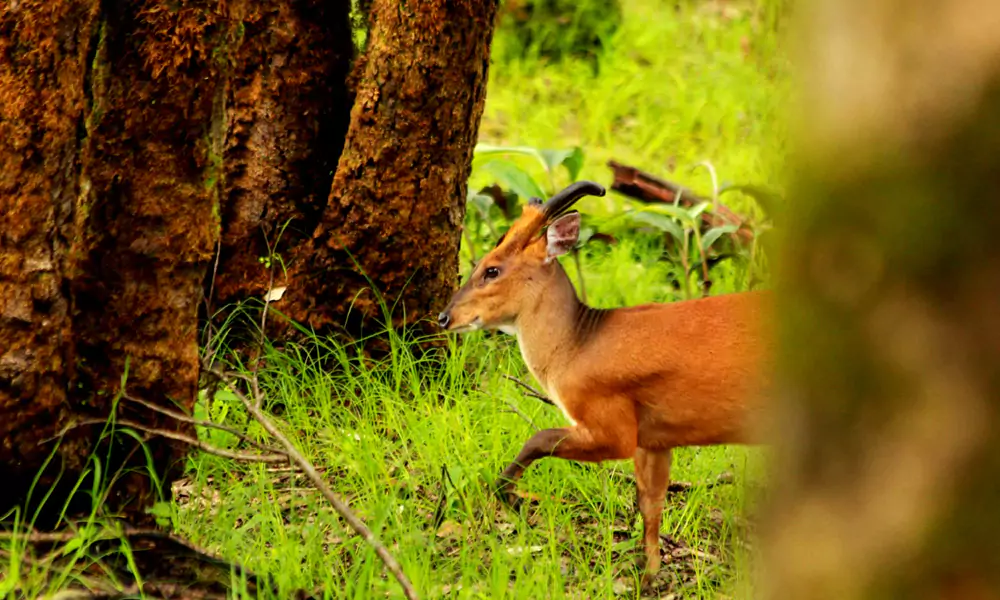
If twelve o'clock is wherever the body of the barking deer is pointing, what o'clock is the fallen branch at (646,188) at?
The fallen branch is roughly at 3 o'clock from the barking deer.

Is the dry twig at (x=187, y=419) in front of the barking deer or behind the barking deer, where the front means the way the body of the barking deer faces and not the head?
in front

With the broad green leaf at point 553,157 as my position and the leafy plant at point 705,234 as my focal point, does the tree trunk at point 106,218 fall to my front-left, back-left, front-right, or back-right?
back-right

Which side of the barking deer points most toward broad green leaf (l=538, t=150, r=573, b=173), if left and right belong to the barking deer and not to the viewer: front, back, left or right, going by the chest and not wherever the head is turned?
right

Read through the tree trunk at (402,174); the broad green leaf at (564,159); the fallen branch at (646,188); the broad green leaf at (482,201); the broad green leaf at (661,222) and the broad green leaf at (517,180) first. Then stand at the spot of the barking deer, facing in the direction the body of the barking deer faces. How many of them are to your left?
0

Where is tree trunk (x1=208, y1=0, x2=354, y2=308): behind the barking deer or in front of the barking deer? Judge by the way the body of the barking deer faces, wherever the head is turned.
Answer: in front

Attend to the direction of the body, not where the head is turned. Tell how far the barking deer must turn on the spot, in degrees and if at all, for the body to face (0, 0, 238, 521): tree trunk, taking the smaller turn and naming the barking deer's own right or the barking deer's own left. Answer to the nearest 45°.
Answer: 0° — it already faces it

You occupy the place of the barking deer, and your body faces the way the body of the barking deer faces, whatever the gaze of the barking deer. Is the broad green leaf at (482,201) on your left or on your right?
on your right

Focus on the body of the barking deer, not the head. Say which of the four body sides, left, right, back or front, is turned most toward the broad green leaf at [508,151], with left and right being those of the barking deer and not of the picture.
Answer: right

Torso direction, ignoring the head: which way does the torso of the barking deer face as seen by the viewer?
to the viewer's left

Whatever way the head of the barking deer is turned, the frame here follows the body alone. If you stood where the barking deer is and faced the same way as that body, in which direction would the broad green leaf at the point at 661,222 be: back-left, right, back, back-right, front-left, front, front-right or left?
right

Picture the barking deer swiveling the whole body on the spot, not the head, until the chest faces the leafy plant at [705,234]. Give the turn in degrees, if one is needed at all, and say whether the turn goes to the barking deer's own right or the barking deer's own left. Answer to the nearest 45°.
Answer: approximately 90° to the barking deer's own right
